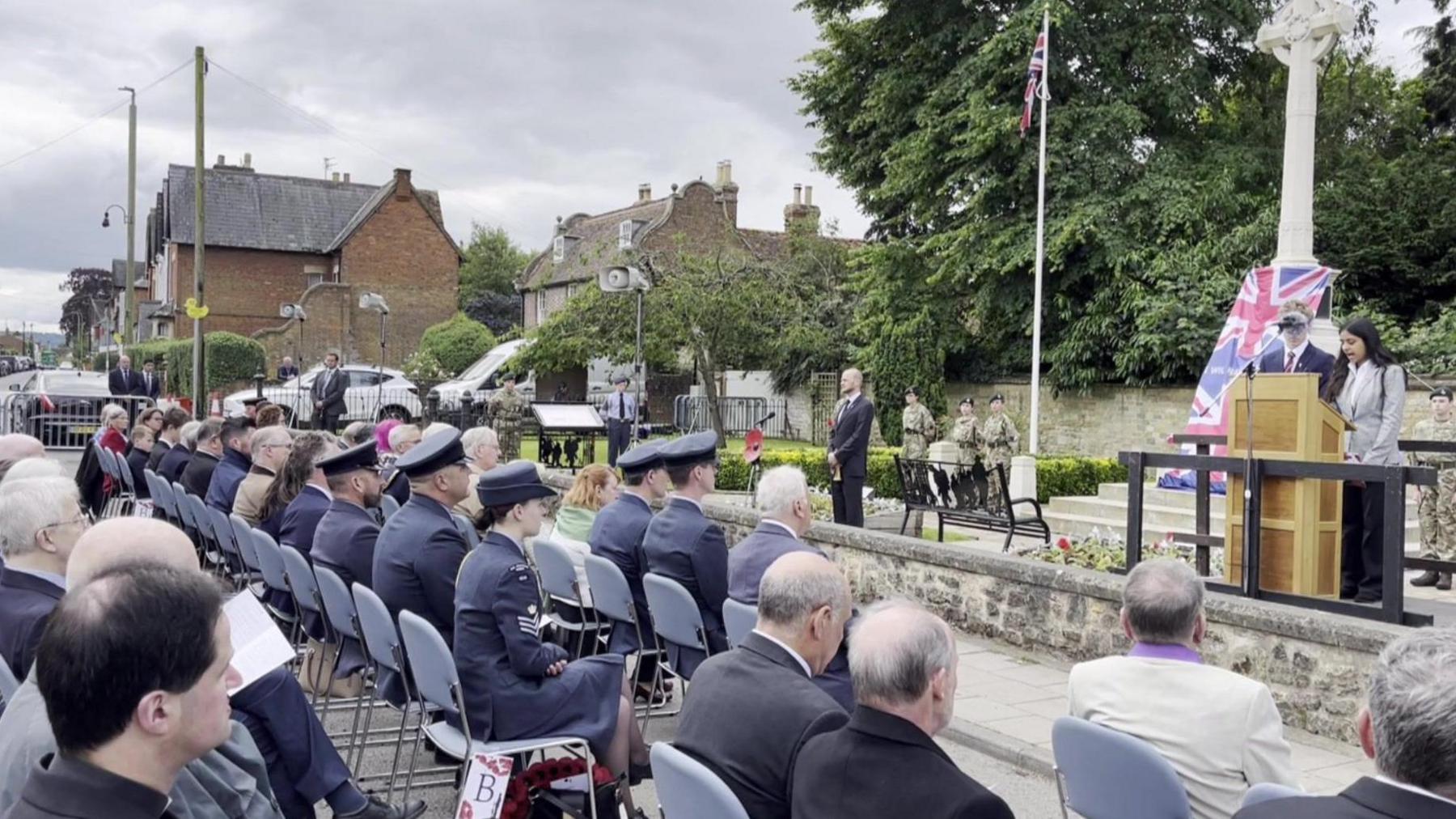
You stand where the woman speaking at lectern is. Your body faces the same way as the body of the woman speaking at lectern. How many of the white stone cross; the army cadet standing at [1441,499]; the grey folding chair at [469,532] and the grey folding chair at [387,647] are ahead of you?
2

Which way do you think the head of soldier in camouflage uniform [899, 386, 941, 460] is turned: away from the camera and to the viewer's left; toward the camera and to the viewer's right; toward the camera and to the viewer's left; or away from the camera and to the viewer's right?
toward the camera and to the viewer's left

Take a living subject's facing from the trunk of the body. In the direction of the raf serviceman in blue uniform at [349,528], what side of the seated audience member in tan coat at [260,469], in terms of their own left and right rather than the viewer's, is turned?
right

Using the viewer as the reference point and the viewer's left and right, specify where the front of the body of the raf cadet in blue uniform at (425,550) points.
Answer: facing away from the viewer and to the right of the viewer

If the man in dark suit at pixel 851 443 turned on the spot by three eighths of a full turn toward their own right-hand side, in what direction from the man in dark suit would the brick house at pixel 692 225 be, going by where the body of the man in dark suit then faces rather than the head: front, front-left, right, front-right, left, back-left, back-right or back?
front

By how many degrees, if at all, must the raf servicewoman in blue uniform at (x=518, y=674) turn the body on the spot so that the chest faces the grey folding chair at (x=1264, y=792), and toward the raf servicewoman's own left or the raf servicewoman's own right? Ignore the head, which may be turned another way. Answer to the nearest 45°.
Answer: approximately 45° to the raf servicewoman's own right

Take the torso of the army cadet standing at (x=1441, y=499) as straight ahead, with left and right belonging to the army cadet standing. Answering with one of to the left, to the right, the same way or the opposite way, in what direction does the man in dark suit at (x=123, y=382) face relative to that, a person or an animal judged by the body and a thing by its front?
to the left

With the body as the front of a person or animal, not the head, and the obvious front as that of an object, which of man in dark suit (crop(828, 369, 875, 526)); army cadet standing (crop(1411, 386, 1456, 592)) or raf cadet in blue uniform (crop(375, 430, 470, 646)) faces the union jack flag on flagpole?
the raf cadet in blue uniform

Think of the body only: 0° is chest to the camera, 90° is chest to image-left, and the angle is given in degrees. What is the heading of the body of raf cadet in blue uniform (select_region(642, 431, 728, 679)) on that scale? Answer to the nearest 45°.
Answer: approximately 225°

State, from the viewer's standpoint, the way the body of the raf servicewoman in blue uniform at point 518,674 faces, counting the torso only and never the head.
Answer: to the viewer's right

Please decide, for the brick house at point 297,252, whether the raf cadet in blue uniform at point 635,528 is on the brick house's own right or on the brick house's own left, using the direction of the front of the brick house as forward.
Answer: on the brick house's own left

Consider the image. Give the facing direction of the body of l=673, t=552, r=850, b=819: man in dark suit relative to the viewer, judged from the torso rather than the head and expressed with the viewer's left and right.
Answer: facing away from the viewer and to the right of the viewer

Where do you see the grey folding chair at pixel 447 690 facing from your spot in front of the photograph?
facing away from the viewer and to the right of the viewer

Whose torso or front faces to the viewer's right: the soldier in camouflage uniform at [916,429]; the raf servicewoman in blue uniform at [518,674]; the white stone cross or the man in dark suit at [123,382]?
the raf servicewoman in blue uniform

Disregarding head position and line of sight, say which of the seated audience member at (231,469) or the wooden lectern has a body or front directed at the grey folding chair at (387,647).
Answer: the wooden lectern

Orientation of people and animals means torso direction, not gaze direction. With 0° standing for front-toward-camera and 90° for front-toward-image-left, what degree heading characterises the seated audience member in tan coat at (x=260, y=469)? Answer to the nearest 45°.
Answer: approximately 270°

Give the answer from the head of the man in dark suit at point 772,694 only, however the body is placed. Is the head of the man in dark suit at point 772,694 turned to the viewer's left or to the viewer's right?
to the viewer's right
